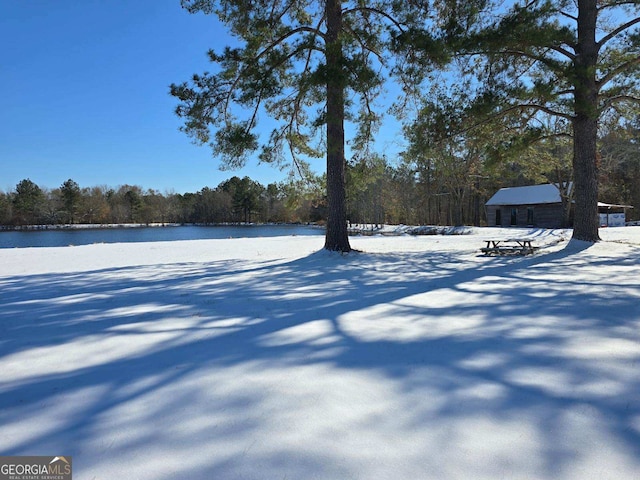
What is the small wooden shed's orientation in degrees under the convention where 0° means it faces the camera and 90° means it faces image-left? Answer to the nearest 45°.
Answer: approximately 0°
